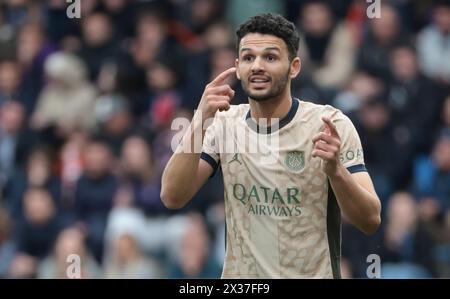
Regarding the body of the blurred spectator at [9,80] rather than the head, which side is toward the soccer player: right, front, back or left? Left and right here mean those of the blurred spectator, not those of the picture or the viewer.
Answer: front

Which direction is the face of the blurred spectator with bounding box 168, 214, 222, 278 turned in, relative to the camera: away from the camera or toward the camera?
toward the camera

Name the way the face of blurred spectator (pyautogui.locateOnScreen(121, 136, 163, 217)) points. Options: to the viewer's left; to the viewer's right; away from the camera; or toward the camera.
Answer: toward the camera

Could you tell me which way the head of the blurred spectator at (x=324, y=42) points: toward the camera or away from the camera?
toward the camera

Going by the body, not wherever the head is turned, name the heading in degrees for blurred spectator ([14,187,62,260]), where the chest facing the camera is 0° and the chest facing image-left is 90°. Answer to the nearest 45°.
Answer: approximately 0°

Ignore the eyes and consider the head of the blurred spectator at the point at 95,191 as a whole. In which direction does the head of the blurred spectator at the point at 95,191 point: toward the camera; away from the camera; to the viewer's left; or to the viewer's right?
toward the camera

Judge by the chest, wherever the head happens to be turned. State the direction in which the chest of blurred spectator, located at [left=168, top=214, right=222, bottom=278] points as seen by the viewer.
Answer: toward the camera

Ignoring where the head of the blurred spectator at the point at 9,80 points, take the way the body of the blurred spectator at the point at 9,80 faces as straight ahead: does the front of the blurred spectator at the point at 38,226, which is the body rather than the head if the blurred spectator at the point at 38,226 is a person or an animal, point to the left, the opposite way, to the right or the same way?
the same way

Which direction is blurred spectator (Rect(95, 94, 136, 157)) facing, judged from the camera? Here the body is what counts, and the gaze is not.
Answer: toward the camera

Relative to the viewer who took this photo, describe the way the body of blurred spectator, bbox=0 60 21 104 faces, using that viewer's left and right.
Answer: facing the viewer

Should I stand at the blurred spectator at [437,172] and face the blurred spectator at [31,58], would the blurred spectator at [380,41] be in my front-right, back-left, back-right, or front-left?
front-right

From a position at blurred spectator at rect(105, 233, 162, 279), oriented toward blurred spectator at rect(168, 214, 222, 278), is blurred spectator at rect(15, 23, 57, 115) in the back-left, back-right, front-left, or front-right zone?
back-left

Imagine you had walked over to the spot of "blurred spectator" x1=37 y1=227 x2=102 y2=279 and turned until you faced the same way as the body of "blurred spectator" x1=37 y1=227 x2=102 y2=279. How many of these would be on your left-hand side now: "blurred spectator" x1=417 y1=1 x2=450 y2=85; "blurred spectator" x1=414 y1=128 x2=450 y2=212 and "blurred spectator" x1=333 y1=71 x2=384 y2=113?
3

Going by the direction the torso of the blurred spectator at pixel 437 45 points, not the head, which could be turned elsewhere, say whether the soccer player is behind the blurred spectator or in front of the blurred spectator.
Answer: in front
